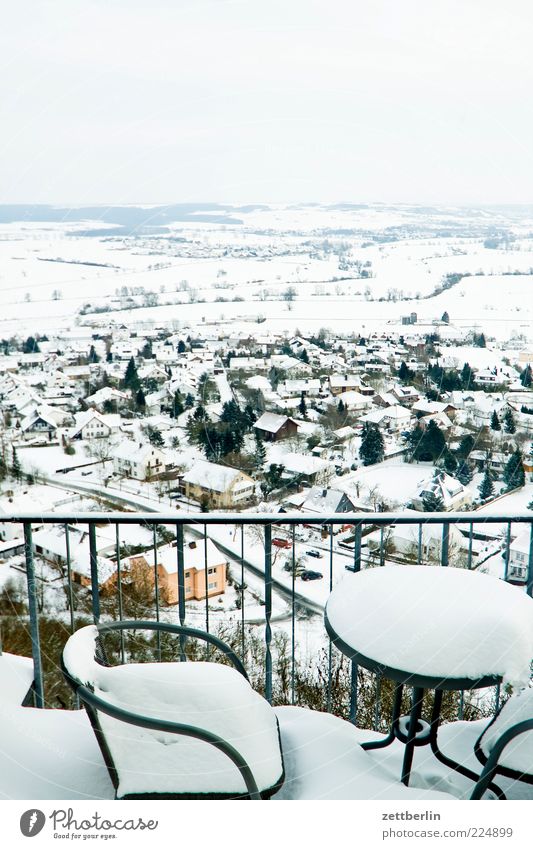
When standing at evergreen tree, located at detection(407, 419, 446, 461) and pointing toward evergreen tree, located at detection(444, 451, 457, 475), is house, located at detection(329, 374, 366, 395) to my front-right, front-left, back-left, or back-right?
back-right

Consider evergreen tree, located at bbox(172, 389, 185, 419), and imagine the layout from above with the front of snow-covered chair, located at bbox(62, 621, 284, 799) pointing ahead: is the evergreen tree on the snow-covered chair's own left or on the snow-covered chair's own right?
on the snow-covered chair's own left
